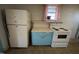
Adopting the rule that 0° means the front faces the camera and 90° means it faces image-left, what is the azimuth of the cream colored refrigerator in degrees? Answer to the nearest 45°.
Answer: approximately 0°

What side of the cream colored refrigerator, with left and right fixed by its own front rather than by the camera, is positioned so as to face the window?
left

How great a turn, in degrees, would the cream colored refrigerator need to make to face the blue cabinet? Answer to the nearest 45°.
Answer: approximately 90° to its left

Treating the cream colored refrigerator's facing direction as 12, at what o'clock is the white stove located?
The white stove is roughly at 9 o'clock from the cream colored refrigerator.
